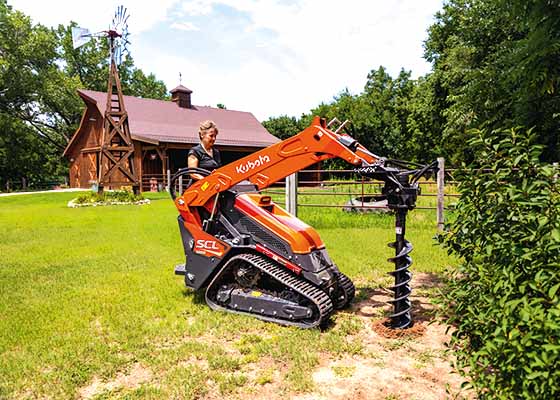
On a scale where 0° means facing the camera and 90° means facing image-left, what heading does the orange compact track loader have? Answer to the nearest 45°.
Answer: approximately 315°

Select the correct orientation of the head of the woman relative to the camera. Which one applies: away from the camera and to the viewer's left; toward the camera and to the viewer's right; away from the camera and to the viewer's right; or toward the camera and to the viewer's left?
toward the camera and to the viewer's right

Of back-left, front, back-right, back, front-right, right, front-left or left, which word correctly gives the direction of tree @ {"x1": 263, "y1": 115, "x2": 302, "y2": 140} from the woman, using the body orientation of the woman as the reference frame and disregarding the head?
back-left

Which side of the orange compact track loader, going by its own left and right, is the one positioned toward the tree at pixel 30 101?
back

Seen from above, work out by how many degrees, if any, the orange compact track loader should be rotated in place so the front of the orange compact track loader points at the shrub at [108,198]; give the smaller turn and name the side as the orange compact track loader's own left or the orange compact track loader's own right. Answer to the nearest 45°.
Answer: approximately 180°

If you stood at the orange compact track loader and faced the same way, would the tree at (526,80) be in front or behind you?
in front

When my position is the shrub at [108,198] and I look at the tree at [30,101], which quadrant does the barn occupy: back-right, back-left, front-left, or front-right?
front-right

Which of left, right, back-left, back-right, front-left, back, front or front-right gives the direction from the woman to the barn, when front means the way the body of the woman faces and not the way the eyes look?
back-left

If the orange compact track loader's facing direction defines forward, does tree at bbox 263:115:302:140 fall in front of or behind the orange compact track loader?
behind

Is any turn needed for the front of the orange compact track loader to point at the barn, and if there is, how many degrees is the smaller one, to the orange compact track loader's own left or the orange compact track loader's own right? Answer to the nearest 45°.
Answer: approximately 135° to the orange compact track loader's own left

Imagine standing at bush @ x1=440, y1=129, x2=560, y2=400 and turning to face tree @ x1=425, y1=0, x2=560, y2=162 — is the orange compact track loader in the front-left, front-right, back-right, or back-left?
front-left

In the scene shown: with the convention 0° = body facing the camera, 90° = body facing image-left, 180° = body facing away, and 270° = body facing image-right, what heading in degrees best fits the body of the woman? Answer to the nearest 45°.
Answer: approximately 315°
